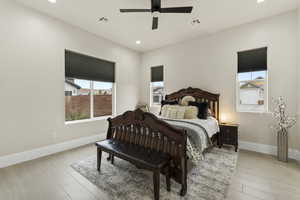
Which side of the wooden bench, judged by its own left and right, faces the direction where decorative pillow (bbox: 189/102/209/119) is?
back

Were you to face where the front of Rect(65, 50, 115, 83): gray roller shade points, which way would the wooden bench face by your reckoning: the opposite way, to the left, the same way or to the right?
to the right

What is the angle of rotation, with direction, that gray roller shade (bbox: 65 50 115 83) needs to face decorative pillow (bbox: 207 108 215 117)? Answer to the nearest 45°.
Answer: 0° — it already faces it

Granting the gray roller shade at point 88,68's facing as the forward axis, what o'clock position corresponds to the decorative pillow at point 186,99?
The decorative pillow is roughly at 11 o'clock from the gray roller shade.

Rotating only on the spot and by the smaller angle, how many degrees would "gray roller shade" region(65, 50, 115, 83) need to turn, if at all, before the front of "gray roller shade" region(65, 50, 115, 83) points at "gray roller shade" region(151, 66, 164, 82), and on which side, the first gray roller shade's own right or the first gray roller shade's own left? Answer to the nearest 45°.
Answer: approximately 45° to the first gray roller shade's own left

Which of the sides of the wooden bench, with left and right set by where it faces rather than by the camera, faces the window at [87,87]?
right

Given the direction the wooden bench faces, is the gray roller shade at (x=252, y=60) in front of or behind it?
behind

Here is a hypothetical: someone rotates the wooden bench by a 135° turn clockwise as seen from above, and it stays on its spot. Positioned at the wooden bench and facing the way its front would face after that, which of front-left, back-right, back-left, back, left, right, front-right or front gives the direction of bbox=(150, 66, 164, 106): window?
front

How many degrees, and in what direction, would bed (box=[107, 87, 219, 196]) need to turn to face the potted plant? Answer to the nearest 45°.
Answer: approximately 135° to its left

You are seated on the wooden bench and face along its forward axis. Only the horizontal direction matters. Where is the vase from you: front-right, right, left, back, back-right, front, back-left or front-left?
back-left

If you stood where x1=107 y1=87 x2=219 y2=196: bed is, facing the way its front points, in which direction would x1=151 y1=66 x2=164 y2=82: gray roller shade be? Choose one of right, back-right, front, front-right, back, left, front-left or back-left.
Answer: back-right

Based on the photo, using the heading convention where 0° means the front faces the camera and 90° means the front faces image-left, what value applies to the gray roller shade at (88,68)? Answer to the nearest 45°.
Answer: approximately 315°

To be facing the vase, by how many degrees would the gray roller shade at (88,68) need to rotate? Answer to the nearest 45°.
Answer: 0° — it already faces it
